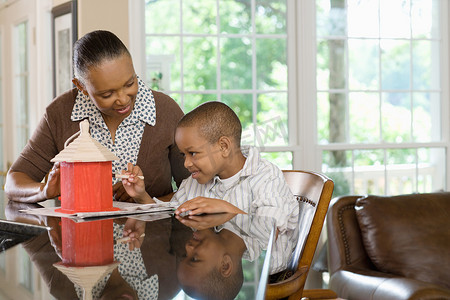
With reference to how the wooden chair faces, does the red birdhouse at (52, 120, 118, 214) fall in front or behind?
in front

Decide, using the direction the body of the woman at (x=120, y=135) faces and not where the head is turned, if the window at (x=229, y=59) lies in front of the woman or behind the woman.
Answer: behind

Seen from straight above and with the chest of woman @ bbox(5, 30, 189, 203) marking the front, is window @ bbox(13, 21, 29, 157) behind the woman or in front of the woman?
behind

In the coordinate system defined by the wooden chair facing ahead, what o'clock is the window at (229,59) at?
The window is roughly at 4 o'clock from the wooden chair.

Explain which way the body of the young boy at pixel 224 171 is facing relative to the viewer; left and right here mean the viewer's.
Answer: facing the viewer and to the left of the viewer

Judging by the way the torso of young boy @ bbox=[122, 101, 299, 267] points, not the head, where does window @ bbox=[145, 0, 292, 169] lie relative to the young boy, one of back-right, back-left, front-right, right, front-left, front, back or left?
back-right

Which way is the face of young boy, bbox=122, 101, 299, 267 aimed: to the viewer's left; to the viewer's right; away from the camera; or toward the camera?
to the viewer's left

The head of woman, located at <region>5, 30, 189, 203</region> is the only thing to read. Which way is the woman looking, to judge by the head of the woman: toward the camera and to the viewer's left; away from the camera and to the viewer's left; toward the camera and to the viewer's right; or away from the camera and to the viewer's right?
toward the camera and to the viewer's right

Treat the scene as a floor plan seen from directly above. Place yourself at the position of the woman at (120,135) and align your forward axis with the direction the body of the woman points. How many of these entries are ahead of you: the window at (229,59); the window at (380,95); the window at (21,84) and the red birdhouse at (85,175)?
1

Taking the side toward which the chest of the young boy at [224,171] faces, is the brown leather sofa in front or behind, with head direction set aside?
behind

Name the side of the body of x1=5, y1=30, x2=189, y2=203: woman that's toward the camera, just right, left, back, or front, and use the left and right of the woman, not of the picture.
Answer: front

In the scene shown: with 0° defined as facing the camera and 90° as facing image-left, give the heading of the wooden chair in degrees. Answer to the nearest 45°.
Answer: approximately 45°
